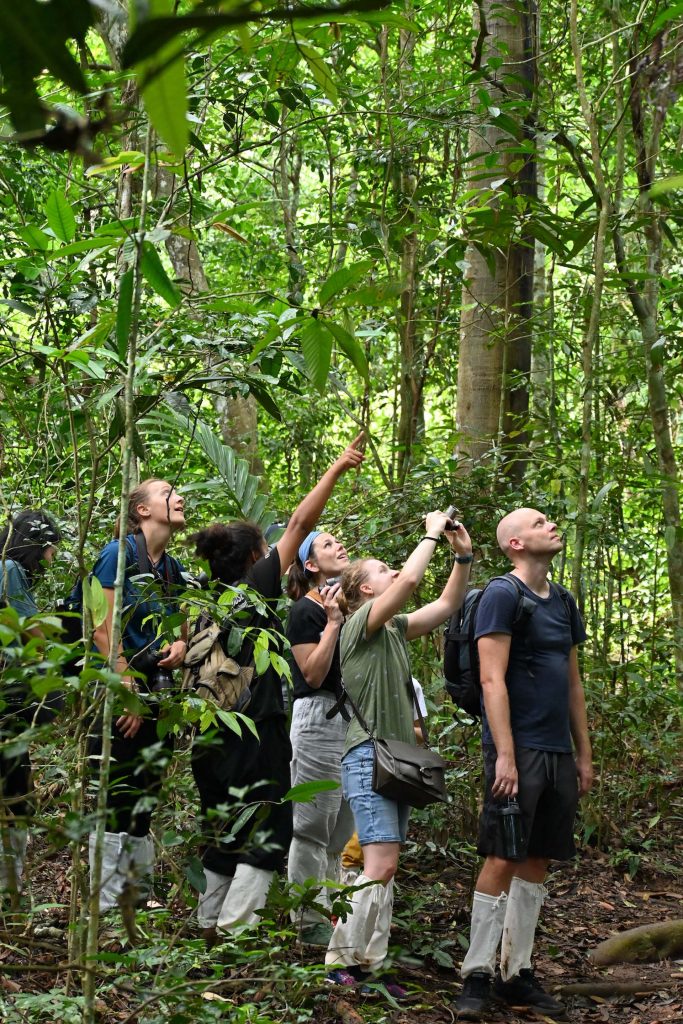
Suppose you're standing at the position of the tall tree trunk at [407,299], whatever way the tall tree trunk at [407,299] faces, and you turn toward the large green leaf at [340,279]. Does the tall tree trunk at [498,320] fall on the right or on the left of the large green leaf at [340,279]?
left

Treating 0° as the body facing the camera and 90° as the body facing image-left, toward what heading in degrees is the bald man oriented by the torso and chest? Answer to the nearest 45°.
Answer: approximately 315°

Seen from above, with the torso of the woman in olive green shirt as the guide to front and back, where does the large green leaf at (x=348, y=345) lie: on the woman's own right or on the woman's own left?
on the woman's own right

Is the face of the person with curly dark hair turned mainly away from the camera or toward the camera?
away from the camera

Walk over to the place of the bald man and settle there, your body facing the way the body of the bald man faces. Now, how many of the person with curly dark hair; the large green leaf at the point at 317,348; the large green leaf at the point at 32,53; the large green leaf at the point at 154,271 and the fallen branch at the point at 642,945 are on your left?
1

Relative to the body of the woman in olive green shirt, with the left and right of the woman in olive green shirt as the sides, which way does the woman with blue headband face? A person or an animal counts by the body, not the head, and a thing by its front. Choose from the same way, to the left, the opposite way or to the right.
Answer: the same way
